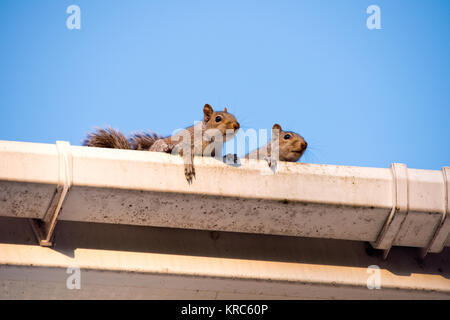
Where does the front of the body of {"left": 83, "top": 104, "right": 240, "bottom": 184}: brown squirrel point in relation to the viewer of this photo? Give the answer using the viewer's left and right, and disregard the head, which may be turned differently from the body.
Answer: facing to the right of the viewer

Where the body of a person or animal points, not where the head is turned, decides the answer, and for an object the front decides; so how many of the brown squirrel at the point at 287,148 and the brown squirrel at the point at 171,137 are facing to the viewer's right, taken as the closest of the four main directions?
2

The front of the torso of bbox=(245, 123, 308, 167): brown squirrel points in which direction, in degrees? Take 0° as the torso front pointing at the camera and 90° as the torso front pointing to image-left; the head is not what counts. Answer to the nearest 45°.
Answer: approximately 270°
